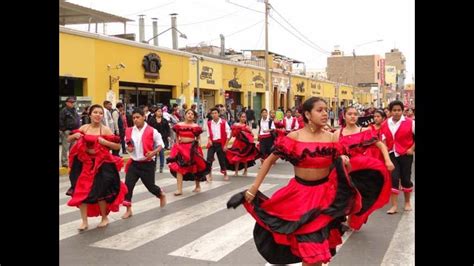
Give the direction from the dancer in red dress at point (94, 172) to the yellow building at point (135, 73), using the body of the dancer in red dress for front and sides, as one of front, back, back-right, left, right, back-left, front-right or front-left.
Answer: back

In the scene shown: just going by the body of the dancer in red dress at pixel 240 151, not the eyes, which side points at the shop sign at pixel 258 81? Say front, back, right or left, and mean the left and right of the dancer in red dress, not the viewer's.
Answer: back

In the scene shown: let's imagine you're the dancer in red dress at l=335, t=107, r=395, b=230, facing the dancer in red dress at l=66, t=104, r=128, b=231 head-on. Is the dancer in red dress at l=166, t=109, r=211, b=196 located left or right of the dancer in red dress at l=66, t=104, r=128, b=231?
right

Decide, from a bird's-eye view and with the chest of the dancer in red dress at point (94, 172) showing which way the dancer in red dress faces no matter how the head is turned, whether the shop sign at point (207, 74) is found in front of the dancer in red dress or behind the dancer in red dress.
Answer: behind

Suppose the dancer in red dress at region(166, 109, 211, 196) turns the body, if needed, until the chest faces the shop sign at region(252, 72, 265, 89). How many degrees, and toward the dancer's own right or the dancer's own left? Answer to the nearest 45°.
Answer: approximately 180°

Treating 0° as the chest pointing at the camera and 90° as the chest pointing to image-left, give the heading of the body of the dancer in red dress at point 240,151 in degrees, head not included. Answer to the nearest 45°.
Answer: approximately 0°

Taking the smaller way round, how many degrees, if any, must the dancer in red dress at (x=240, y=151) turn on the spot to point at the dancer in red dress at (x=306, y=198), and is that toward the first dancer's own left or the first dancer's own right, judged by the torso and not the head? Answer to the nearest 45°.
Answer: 0° — they already face them

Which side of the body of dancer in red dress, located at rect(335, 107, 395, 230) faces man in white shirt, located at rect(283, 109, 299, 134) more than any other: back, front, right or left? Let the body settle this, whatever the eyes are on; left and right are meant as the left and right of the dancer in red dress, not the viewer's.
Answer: back
